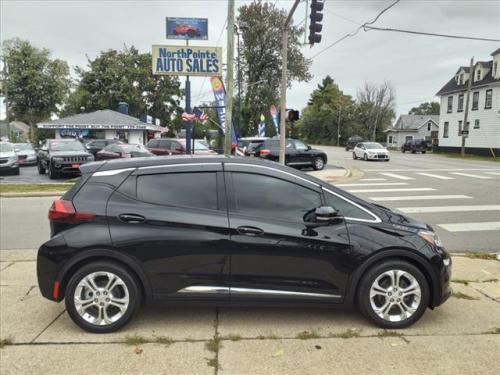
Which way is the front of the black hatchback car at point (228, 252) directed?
to the viewer's right

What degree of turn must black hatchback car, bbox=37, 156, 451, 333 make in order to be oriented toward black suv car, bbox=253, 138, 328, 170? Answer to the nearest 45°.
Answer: approximately 90° to its left

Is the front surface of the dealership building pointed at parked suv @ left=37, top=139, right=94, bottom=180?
yes

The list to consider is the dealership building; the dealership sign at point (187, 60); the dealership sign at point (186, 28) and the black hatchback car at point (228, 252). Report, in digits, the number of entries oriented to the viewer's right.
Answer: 1

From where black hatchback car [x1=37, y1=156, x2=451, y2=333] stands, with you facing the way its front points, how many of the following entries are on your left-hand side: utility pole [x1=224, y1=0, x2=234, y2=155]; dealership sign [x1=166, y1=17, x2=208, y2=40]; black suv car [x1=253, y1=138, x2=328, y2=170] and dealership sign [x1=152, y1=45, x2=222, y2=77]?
4

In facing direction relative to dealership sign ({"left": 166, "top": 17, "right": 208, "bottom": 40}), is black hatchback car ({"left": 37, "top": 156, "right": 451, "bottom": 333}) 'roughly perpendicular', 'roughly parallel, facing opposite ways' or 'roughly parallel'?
roughly perpendicular

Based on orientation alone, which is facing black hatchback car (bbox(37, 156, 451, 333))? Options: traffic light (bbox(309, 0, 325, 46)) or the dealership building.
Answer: the dealership building

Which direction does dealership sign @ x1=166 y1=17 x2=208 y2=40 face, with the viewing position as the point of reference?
facing the viewer

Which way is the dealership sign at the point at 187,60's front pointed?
toward the camera

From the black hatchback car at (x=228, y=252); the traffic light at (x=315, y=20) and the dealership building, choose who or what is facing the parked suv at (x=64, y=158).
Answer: the dealership building

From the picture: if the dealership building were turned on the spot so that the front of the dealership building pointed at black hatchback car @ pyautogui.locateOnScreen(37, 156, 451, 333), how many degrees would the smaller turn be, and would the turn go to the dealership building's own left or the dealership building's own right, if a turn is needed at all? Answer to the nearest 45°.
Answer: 0° — it already faces it

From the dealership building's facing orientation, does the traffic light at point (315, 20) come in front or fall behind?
in front

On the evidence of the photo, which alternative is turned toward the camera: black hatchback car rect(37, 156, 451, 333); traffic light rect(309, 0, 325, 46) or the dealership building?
the dealership building

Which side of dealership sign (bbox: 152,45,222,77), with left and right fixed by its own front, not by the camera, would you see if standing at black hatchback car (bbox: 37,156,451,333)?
front
